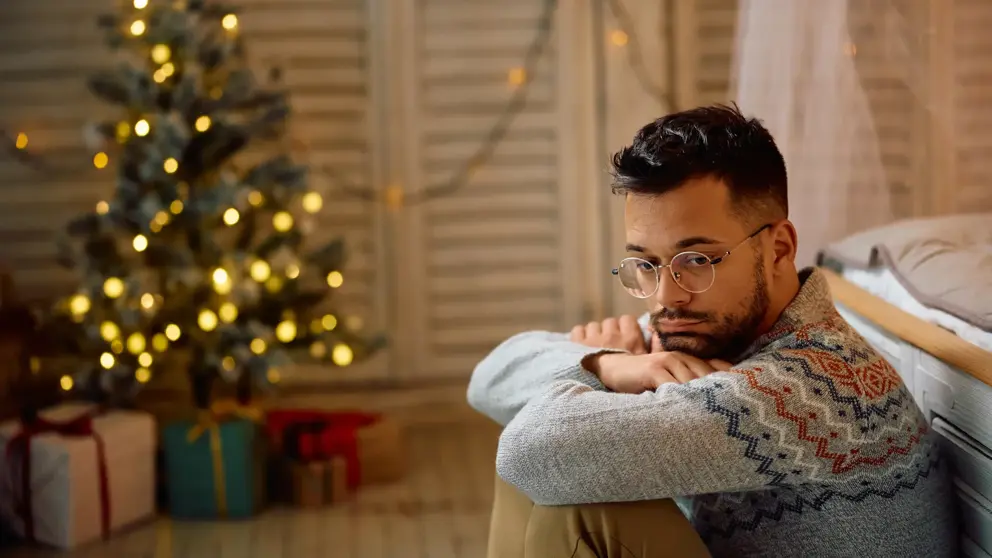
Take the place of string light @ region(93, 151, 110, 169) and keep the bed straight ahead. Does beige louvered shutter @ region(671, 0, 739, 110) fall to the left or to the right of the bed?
left

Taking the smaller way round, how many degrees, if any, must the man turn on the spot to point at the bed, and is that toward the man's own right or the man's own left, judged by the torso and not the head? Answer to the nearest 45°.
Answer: approximately 135° to the man's own right

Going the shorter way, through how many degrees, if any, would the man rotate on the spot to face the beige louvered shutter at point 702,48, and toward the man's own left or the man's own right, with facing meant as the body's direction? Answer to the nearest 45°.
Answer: approximately 90° to the man's own right

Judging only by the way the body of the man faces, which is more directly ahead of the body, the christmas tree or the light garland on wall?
the christmas tree

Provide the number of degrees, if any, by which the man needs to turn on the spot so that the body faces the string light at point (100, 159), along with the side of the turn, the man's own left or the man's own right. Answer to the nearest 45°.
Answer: approximately 45° to the man's own right

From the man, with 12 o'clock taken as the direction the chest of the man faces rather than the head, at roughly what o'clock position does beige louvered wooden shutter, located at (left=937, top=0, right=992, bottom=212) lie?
The beige louvered wooden shutter is roughly at 4 o'clock from the man.

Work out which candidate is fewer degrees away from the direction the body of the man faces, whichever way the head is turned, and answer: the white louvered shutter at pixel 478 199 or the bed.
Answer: the white louvered shutter

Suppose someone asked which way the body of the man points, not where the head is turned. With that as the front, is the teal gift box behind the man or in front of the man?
in front

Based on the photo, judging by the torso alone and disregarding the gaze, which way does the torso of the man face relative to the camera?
to the viewer's left
